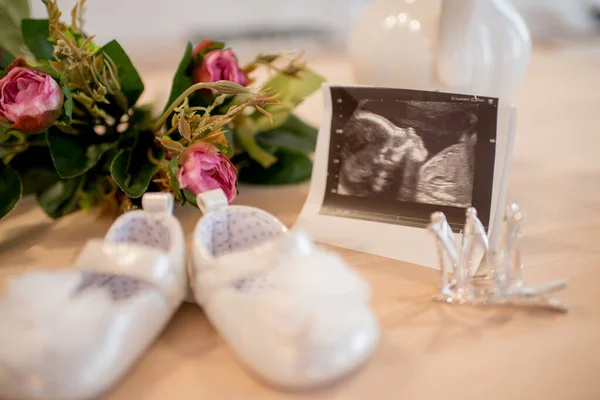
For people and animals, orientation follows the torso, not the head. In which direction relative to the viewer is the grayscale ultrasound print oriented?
toward the camera

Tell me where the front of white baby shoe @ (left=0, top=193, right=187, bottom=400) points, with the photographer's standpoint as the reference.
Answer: facing the viewer and to the left of the viewer

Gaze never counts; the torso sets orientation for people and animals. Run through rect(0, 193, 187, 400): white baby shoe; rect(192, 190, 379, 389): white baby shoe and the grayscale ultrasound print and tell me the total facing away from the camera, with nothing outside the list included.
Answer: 0

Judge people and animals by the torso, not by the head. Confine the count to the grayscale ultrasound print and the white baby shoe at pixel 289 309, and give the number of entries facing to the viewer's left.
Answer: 0

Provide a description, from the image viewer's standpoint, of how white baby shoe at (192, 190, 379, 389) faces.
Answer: facing the viewer and to the right of the viewer

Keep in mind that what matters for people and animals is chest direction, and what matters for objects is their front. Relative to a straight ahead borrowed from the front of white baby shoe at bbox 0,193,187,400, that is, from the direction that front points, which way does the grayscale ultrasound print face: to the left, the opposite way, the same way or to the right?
the same way
